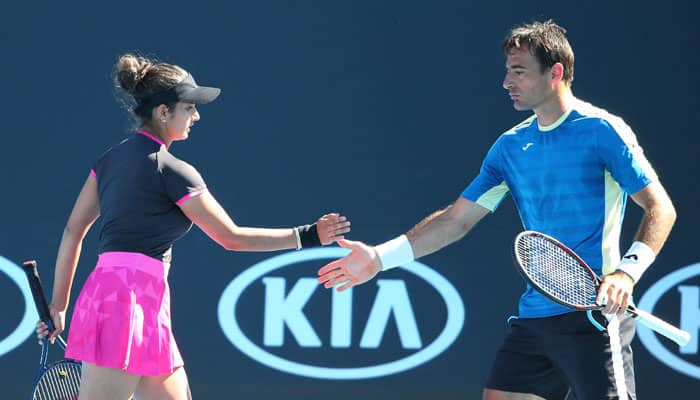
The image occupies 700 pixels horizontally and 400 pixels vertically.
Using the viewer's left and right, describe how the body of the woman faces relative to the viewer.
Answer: facing away from the viewer and to the right of the viewer

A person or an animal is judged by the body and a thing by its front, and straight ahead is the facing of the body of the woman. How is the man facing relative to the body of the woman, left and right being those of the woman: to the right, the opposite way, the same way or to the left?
the opposite way

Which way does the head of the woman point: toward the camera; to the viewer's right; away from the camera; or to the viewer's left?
to the viewer's right

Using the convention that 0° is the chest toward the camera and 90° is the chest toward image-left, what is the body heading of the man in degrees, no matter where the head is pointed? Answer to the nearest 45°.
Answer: approximately 45°

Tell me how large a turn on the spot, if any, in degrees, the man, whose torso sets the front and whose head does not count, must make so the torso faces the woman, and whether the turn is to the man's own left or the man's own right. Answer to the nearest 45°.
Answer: approximately 45° to the man's own right

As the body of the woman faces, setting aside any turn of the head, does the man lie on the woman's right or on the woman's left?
on the woman's right
